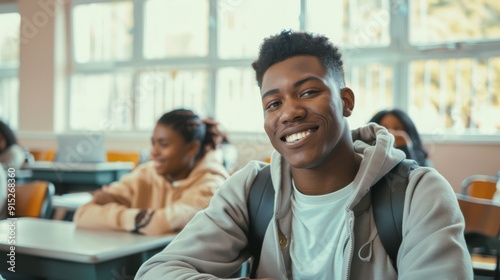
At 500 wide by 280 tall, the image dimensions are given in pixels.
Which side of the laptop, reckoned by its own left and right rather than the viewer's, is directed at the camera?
back

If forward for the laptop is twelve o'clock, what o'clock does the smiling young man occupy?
The smiling young man is roughly at 6 o'clock from the laptop.

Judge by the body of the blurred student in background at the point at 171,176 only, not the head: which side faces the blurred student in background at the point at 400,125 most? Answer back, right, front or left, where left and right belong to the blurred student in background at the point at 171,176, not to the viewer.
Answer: back

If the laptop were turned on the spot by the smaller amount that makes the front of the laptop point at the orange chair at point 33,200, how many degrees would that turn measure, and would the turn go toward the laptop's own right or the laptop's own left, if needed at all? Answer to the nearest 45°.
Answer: approximately 180°

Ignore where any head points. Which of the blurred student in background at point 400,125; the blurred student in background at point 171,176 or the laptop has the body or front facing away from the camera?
the laptop

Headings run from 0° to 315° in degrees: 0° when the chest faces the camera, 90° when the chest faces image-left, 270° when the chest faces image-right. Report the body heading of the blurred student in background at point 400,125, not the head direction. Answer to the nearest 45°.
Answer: approximately 45°

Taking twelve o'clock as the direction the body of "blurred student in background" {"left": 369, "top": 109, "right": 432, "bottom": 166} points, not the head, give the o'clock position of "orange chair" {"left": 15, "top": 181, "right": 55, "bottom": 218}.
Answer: The orange chair is roughly at 12 o'clock from the blurred student in background.

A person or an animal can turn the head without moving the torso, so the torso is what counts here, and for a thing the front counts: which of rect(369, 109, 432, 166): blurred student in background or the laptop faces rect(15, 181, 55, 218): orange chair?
the blurred student in background

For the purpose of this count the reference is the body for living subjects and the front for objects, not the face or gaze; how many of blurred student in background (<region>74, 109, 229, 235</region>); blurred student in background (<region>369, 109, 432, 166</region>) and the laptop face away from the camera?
1

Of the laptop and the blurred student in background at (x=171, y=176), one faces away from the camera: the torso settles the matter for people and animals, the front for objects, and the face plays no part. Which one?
the laptop
